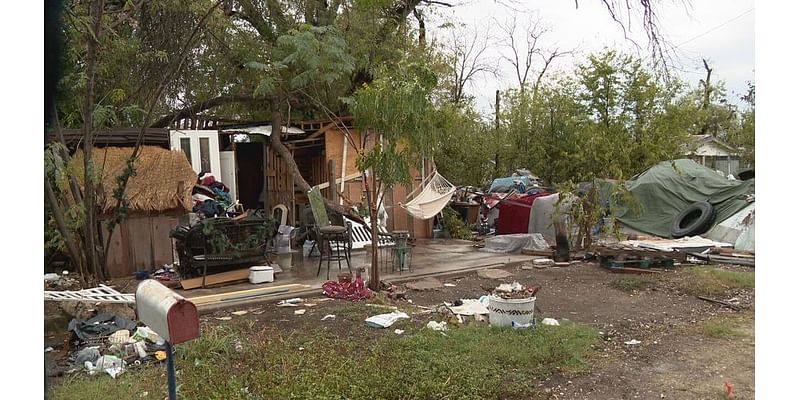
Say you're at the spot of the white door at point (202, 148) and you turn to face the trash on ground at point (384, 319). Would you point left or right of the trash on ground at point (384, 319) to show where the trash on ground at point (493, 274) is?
left

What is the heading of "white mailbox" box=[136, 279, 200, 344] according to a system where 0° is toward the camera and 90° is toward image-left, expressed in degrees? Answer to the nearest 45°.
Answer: approximately 315°

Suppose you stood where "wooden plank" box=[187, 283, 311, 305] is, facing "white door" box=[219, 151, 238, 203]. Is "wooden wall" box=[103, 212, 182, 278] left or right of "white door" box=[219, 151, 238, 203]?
left

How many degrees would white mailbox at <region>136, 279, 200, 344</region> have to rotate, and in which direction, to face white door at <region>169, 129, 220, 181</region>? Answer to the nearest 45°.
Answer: approximately 135° to its left

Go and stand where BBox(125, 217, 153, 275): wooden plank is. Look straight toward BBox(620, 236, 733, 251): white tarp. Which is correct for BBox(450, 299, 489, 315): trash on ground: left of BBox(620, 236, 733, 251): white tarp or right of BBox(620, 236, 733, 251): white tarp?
right

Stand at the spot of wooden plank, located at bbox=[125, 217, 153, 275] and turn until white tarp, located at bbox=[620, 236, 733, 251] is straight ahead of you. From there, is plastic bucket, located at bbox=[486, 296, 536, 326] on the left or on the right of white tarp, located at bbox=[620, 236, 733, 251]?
right

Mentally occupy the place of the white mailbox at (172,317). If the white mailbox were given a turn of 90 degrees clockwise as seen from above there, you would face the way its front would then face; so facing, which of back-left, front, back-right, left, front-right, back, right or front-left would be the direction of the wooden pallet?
back

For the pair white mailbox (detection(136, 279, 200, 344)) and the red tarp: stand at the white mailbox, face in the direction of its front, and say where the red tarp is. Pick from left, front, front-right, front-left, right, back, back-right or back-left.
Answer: left

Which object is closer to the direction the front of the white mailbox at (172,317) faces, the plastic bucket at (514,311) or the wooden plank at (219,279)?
the plastic bucket

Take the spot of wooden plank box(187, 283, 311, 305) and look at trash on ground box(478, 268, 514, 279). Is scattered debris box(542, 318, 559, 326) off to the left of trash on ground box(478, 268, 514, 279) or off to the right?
right
